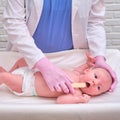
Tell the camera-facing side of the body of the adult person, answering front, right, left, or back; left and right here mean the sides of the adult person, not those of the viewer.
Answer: front
